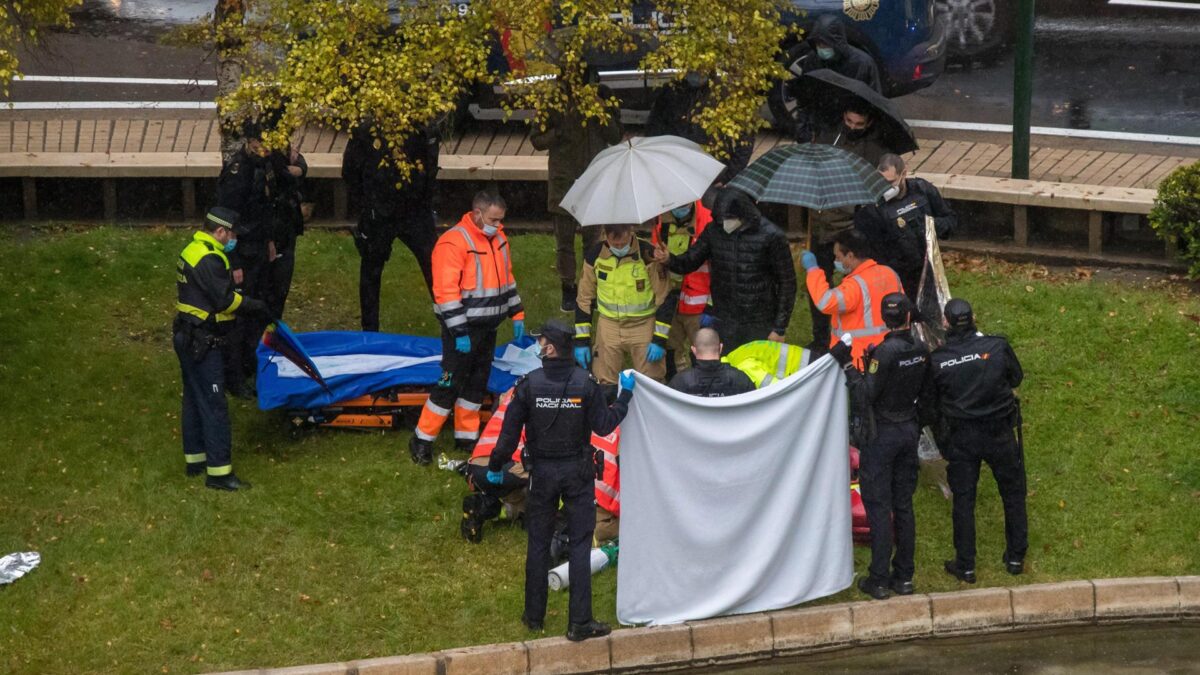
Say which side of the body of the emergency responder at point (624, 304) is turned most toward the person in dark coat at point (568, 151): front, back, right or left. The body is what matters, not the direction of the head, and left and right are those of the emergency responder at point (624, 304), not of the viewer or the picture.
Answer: back

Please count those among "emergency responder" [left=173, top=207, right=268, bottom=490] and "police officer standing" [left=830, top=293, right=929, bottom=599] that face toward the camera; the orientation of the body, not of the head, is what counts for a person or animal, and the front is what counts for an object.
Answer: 0

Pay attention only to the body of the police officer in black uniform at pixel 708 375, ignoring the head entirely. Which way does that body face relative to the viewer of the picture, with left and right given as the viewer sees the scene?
facing away from the viewer

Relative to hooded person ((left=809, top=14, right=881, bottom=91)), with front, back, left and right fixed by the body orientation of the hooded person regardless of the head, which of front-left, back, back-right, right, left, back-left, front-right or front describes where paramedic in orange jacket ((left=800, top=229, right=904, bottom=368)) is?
front-left

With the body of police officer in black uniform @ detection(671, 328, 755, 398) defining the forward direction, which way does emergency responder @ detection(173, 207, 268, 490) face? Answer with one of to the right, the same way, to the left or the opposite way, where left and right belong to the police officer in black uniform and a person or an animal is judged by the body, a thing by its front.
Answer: to the right

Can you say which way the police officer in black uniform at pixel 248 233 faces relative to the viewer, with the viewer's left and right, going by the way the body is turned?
facing the viewer and to the right of the viewer

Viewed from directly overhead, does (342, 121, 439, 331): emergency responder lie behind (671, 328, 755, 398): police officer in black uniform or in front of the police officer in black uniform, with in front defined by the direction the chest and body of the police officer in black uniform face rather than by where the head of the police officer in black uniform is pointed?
in front

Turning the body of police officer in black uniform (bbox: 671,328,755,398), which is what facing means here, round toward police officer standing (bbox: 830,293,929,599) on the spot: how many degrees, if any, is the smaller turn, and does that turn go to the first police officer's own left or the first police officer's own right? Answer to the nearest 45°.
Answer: approximately 90° to the first police officer's own right
